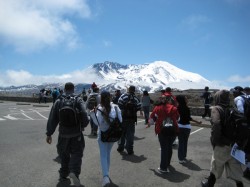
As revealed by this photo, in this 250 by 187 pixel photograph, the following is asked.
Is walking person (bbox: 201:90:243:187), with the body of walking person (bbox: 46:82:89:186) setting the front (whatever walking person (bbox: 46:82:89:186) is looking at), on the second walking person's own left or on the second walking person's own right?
on the second walking person's own right

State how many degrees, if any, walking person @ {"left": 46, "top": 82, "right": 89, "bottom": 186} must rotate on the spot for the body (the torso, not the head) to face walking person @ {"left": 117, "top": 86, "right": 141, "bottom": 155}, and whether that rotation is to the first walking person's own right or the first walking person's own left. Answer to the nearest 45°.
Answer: approximately 45° to the first walking person's own right

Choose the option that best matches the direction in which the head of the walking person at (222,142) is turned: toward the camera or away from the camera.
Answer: away from the camera

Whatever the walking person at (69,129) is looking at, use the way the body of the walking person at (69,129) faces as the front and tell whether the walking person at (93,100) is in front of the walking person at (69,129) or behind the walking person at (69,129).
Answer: in front

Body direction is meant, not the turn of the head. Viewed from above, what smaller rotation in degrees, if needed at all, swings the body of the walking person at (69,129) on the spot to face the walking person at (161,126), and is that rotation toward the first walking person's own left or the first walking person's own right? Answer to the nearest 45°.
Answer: approximately 90° to the first walking person's own right

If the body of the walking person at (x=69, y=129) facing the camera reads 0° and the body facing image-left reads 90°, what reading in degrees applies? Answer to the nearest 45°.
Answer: approximately 180°

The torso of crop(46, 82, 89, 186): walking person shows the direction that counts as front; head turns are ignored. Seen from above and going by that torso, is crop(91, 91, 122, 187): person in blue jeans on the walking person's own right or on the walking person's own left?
on the walking person's own right

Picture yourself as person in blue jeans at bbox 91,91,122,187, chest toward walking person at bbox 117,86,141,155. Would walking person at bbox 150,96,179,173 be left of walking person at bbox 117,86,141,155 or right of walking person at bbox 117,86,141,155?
right
